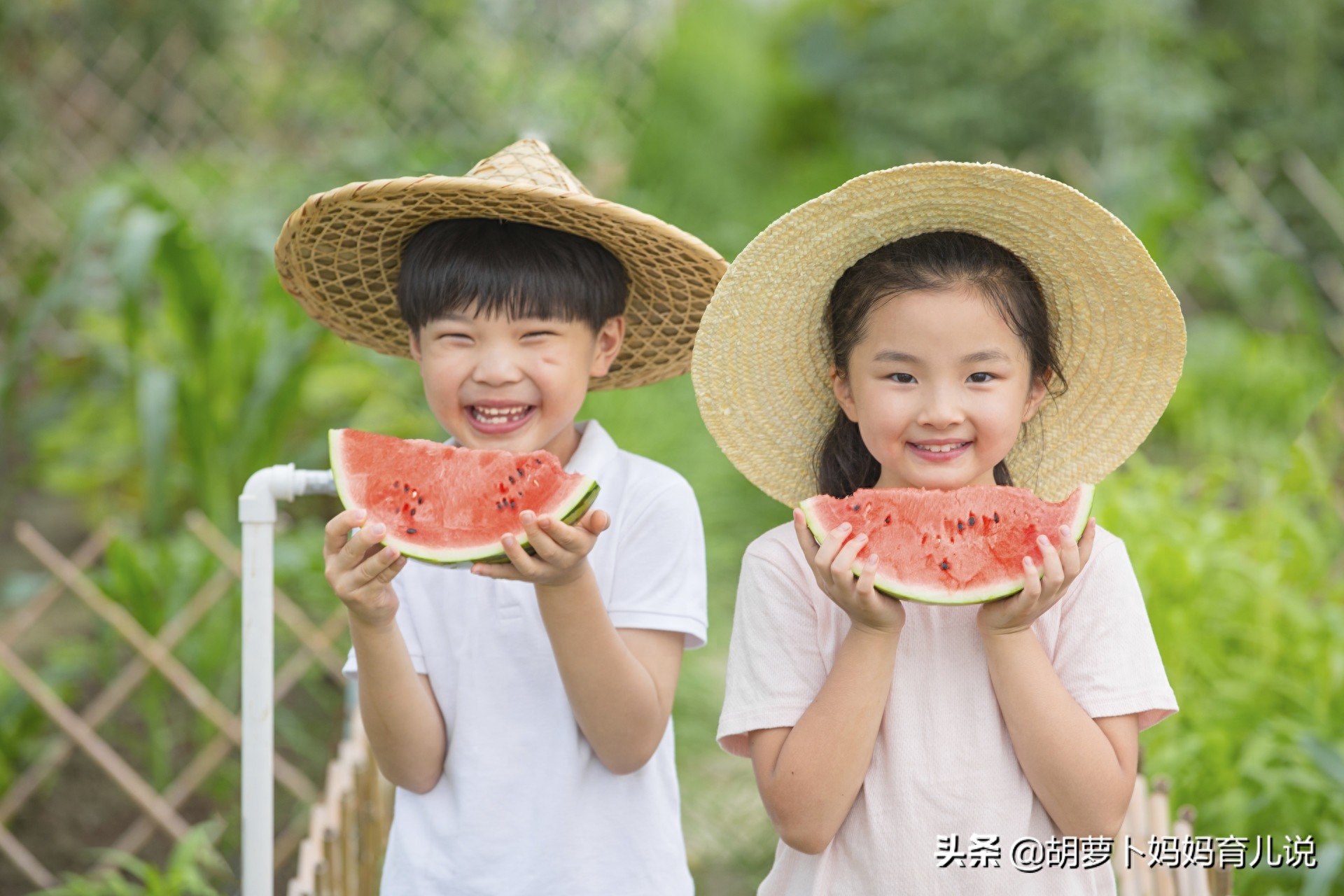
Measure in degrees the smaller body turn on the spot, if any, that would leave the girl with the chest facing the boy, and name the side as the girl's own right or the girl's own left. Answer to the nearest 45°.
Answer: approximately 90° to the girl's own right

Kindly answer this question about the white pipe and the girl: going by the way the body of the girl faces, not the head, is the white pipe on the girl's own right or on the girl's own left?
on the girl's own right

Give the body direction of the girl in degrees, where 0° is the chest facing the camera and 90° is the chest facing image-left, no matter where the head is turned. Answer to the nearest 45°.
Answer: approximately 0°
